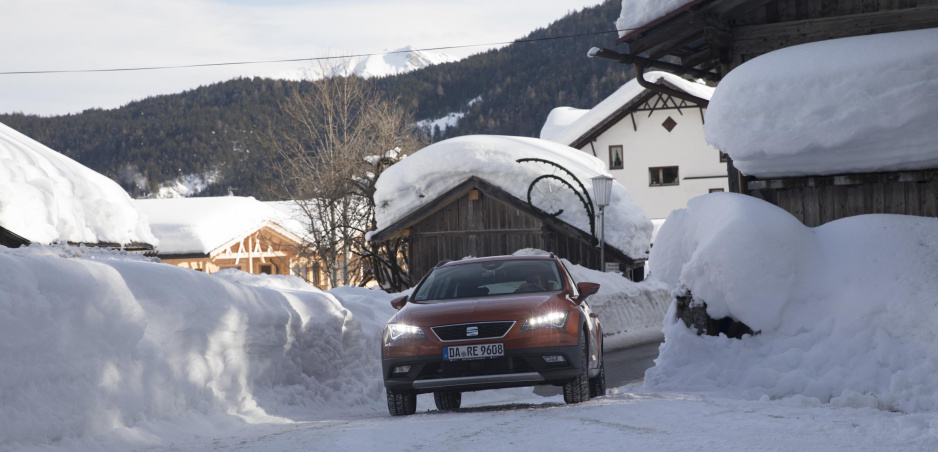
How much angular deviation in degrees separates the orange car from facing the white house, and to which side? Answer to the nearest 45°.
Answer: approximately 180°

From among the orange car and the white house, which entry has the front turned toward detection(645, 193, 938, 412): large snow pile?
the white house

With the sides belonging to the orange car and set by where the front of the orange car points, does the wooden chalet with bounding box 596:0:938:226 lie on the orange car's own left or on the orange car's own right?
on the orange car's own left

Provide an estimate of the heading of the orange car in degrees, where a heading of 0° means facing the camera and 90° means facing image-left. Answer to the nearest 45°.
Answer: approximately 0°

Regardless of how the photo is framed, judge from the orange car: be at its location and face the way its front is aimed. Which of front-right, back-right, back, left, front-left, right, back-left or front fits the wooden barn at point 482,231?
back

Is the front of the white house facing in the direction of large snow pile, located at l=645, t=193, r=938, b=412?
yes
